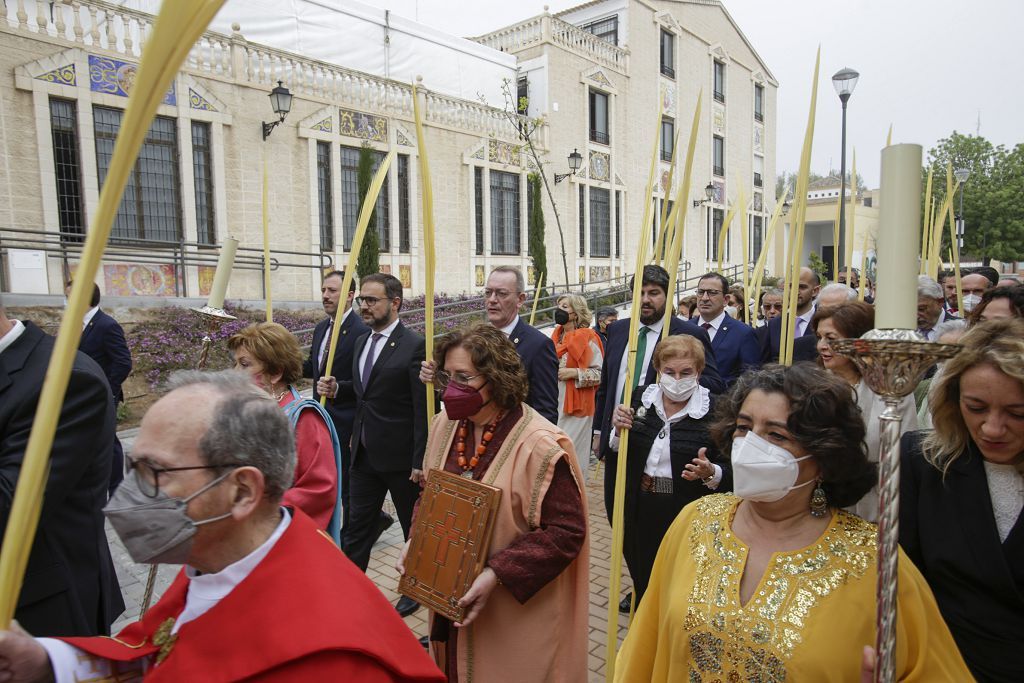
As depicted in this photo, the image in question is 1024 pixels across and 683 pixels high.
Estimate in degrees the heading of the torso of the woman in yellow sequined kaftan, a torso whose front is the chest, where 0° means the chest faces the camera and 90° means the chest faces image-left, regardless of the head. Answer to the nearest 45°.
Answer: approximately 45°

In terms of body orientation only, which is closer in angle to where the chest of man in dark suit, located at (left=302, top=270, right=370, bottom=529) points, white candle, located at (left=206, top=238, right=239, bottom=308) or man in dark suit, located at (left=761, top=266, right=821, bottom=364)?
the white candle

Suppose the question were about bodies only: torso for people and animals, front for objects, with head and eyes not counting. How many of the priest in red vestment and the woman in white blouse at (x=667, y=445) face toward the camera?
1

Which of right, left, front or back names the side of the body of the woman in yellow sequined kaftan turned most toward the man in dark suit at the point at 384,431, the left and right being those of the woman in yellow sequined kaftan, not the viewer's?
right

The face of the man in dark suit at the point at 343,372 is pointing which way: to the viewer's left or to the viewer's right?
to the viewer's left

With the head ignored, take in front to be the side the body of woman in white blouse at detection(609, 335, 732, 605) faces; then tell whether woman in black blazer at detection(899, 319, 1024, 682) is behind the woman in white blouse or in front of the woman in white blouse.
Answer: in front

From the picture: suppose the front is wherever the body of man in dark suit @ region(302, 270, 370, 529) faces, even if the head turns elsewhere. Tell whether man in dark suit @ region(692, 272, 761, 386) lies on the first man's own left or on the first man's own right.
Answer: on the first man's own left

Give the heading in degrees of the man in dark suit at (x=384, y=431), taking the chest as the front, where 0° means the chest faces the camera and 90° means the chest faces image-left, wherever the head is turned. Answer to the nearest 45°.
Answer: approximately 45°

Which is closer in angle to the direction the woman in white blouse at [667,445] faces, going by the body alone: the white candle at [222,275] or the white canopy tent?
the white candle

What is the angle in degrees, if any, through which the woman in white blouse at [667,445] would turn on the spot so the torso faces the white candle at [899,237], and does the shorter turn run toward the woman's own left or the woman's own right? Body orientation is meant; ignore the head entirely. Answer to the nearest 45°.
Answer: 0° — they already face it
